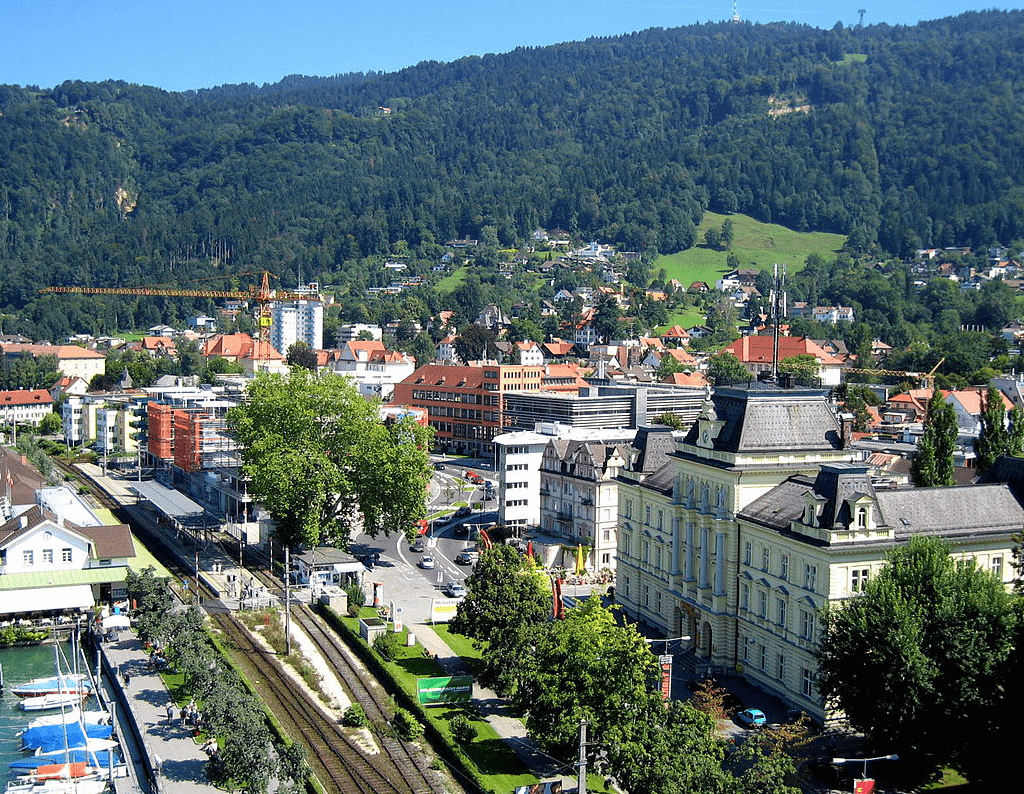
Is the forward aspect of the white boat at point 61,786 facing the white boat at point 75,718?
no

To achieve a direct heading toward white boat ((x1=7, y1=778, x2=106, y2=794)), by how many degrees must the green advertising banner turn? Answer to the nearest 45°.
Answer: approximately 45° to its right

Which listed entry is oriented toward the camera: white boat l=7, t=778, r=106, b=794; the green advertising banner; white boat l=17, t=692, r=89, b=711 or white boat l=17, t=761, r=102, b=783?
the green advertising banner

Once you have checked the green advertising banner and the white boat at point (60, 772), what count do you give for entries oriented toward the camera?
1

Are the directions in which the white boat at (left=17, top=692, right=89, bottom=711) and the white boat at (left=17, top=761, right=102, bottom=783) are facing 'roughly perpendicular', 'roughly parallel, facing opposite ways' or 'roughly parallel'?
roughly parallel

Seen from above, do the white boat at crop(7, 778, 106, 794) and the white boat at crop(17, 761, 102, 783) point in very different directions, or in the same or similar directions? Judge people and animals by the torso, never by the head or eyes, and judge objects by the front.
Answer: same or similar directions

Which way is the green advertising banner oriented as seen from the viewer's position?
toward the camera

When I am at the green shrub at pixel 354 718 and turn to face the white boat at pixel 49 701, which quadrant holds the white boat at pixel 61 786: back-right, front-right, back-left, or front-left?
front-left
